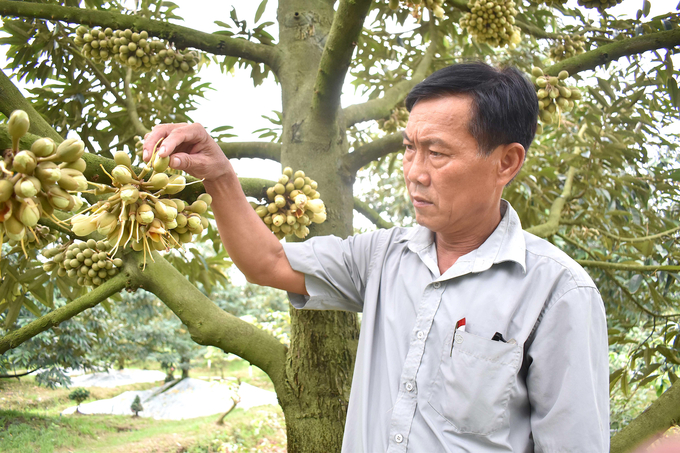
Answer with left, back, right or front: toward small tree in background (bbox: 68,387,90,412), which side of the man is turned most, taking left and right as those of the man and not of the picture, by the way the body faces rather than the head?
right

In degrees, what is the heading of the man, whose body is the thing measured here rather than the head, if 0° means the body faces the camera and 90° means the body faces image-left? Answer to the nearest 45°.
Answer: approximately 45°

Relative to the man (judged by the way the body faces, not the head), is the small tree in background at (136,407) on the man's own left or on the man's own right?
on the man's own right
